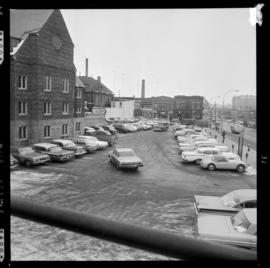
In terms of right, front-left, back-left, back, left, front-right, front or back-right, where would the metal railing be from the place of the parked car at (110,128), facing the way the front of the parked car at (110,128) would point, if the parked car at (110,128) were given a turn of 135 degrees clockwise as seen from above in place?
left

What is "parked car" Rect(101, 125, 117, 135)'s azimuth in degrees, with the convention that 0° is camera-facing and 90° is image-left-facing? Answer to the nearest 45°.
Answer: approximately 315°

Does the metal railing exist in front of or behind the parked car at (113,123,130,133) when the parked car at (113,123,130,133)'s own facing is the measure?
in front

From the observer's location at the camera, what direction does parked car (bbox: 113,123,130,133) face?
facing the viewer and to the right of the viewer
